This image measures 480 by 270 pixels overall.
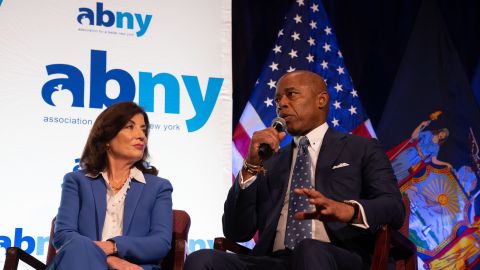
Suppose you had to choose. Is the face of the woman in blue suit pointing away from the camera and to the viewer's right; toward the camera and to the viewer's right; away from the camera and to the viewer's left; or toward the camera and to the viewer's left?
toward the camera and to the viewer's right

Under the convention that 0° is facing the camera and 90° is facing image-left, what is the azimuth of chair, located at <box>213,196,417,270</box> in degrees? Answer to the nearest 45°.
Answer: approximately 45°

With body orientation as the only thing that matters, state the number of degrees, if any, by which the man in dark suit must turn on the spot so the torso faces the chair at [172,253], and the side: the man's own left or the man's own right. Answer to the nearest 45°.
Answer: approximately 45° to the man's own right

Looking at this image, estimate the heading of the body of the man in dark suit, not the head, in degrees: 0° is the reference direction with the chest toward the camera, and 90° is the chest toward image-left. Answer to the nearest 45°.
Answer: approximately 45°

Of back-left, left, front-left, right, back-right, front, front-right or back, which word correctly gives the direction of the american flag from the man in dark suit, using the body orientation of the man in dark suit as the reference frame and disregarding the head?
back-right

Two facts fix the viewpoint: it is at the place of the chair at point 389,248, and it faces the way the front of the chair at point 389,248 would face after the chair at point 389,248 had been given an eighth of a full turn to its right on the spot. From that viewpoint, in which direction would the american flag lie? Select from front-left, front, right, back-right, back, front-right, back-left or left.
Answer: right
